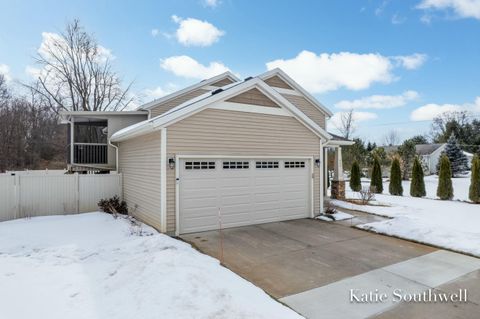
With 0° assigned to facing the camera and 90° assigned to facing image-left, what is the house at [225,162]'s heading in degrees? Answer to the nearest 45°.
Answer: approximately 315°

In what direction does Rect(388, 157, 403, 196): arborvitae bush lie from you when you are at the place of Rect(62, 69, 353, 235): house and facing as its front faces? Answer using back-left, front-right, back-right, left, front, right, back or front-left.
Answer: left

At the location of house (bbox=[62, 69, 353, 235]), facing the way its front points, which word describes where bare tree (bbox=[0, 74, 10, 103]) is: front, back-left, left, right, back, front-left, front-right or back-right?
back

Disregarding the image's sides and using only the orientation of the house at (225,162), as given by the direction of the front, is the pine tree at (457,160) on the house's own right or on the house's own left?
on the house's own left

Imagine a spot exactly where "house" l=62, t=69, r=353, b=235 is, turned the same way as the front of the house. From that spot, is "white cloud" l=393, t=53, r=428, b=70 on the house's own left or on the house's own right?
on the house's own left

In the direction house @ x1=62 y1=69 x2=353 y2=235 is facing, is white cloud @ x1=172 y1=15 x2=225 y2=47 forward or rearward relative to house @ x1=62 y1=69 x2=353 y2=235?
rearward

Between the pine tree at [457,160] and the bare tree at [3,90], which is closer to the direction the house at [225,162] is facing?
the pine tree

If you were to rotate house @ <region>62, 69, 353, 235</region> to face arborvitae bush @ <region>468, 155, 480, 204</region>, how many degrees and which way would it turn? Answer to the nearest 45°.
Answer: approximately 45° to its left

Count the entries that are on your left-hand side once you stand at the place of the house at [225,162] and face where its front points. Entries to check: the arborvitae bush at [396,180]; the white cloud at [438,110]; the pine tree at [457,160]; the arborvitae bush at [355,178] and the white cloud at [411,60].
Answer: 5

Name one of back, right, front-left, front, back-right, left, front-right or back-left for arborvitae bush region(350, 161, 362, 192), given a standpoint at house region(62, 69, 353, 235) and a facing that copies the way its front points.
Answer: left
